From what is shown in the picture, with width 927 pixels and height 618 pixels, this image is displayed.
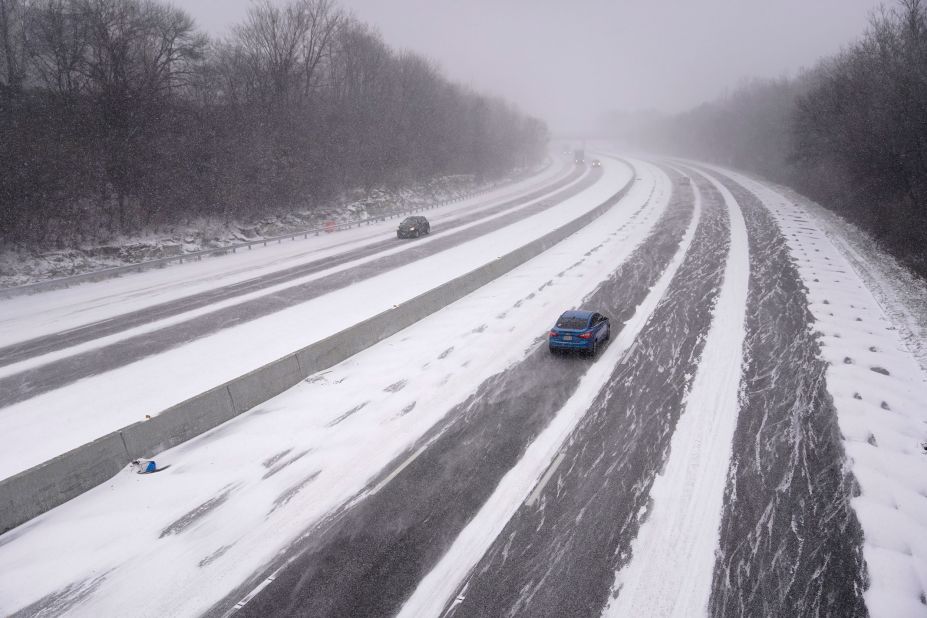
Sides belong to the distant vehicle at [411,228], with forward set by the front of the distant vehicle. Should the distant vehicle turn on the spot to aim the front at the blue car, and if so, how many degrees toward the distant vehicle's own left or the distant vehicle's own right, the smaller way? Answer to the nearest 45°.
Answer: approximately 45° to the distant vehicle's own left

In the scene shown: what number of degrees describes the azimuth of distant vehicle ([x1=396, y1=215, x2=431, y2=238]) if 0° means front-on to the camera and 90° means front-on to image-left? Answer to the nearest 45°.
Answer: approximately 45°

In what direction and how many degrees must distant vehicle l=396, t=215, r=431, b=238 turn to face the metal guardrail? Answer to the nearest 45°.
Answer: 0° — it already faces it
